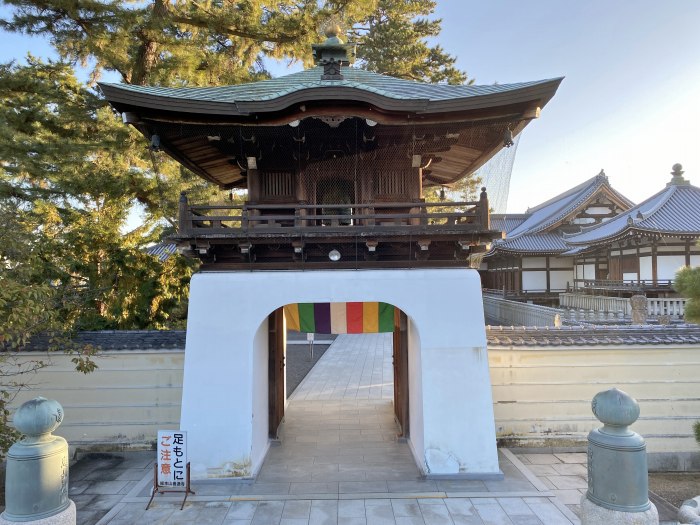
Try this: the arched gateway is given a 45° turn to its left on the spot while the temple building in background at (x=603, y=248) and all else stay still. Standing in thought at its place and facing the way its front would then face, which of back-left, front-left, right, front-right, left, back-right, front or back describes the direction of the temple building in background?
left

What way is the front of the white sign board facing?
toward the camera

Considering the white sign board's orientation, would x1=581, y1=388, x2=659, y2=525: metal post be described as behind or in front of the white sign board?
in front

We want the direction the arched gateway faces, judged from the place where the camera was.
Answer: facing the viewer

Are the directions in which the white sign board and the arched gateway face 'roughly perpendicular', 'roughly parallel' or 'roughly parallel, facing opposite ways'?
roughly parallel

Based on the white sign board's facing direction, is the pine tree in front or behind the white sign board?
behind

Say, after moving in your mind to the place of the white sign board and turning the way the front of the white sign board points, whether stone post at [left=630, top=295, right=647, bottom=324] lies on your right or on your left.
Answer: on your left

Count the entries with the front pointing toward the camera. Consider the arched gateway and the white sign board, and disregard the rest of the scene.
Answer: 2

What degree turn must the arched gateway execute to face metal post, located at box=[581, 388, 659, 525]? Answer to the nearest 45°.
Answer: approximately 45° to its left

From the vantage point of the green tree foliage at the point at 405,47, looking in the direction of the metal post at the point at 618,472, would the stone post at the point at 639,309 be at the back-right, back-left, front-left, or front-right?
front-left
